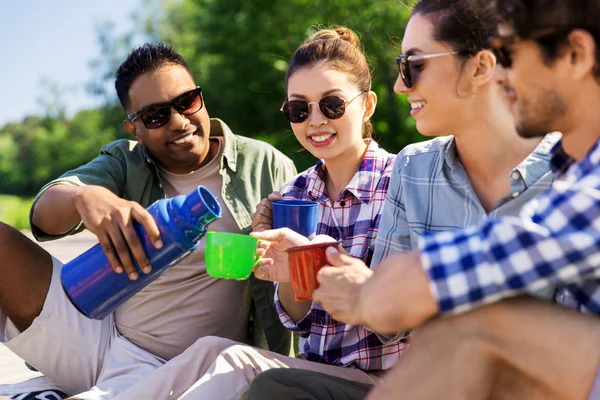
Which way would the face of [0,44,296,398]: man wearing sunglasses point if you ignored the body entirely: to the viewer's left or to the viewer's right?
to the viewer's right

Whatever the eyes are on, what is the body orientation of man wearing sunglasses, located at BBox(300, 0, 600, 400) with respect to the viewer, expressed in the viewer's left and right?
facing to the left of the viewer

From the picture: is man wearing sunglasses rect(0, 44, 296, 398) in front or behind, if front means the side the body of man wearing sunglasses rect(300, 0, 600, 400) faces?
in front

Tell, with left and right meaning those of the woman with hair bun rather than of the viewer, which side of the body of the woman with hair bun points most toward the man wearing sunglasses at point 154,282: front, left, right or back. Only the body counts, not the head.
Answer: right

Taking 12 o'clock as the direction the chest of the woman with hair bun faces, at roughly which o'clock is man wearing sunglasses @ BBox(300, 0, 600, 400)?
The man wearing sunglasses is roughly at 10 o'clock from the woman with hair bun.

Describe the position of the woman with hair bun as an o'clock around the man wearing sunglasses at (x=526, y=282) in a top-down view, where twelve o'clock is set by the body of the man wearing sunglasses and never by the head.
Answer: The woman with hair bun is roughly at 2 o'clock from the man wearing sunglasses.

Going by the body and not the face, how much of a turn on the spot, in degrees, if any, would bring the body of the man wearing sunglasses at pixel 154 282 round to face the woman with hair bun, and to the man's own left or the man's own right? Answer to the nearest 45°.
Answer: approximately 45° to the man's own left

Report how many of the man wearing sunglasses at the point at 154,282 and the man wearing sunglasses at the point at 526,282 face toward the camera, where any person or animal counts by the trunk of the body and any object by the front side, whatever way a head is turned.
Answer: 1

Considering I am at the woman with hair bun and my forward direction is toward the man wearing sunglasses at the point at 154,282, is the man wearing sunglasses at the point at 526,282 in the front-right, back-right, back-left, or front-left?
back-left

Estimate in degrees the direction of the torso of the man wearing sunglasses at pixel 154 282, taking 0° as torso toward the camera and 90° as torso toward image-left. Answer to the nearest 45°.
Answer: approximately 0°
